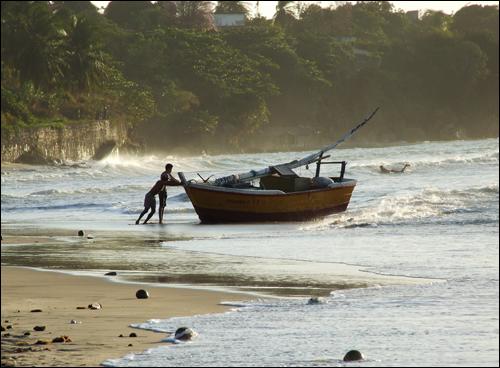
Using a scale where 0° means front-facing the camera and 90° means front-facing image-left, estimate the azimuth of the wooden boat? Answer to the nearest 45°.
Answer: approximately 90°

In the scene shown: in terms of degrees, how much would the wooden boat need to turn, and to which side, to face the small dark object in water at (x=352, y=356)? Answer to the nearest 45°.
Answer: approximately 90° to its left

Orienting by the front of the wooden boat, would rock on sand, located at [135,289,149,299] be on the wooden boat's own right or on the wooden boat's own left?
on the wooden boat's own left

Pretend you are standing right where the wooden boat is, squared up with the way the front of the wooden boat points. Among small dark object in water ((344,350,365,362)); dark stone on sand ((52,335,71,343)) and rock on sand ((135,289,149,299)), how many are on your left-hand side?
3
